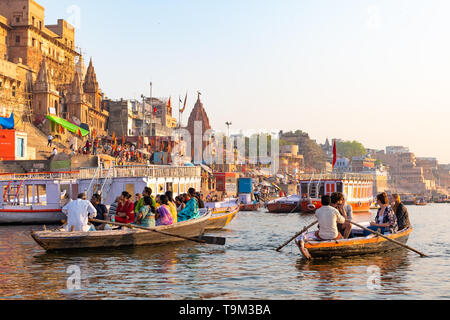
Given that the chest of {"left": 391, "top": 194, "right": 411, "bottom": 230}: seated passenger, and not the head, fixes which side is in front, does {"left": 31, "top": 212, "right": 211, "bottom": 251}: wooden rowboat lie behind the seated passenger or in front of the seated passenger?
in front

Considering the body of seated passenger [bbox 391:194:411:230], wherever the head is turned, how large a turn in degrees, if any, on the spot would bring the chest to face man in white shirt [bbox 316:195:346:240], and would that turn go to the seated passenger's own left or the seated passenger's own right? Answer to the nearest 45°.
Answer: approximately 45° to the seated passenger's own left

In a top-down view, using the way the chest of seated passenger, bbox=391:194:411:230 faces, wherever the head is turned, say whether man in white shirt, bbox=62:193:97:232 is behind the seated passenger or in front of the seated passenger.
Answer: in front

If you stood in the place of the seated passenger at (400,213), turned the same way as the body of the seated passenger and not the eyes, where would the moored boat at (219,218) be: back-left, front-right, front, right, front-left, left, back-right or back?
front-right

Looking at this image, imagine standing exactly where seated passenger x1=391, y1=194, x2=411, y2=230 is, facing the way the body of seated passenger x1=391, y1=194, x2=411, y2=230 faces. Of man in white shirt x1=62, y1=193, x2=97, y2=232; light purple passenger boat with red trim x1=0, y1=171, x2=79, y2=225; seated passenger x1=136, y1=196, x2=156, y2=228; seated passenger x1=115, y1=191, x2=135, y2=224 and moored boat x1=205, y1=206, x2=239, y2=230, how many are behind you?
0

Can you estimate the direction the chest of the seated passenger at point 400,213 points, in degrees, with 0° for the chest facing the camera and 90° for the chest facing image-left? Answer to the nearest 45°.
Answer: approximately 90°

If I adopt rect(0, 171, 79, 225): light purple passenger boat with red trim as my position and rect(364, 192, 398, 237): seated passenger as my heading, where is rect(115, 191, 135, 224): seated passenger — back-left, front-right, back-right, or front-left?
front-right

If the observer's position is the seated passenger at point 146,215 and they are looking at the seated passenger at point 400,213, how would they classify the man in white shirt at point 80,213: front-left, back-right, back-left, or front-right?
back-right

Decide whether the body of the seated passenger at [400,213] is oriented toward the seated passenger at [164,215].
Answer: yes

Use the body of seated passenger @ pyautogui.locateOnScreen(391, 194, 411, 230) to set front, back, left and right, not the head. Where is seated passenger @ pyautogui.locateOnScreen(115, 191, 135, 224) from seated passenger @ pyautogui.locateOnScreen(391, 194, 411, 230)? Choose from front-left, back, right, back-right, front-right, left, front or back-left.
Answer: front

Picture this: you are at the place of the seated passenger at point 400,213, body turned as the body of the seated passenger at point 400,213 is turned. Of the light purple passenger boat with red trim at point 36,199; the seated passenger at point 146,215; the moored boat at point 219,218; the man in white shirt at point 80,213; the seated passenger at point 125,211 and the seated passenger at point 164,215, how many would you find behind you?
0

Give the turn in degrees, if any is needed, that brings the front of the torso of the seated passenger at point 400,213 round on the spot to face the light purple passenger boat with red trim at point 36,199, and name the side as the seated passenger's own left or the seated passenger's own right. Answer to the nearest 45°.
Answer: approximately 45° to the seated passenger's own right
